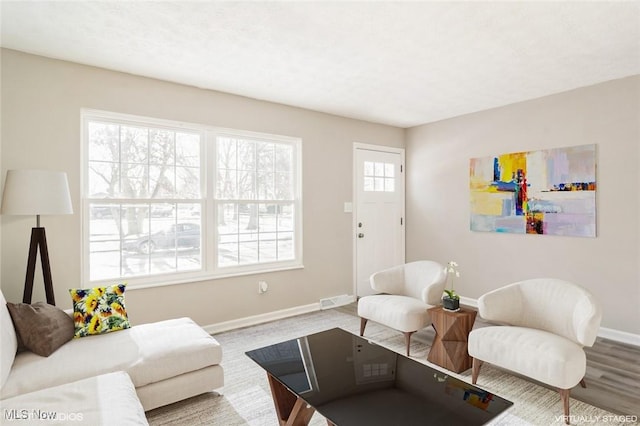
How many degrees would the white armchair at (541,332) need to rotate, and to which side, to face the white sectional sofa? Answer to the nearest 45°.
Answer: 0° — it already faces it

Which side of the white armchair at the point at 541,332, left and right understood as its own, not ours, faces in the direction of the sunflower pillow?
front

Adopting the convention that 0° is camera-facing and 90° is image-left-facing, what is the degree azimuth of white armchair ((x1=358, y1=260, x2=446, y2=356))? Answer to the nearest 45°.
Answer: approximately 45°

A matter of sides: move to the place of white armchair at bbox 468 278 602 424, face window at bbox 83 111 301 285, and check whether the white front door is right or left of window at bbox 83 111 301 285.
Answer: right

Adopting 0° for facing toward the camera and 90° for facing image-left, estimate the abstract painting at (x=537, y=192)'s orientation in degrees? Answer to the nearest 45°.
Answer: approximately 45°

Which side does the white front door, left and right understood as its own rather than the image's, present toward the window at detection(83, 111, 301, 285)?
right

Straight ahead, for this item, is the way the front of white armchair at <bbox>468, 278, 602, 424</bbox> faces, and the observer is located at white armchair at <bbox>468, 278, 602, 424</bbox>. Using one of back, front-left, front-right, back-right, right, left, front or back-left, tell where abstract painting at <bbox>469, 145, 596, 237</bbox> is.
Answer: back-right

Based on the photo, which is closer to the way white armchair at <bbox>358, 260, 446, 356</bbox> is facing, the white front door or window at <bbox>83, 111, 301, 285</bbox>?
the window

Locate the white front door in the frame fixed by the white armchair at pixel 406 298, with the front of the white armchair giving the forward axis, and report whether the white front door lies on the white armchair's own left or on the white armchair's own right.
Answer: on the white armchair's own right

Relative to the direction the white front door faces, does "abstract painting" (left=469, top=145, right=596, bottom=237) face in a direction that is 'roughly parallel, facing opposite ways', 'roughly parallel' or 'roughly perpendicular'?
roughly perpendicular

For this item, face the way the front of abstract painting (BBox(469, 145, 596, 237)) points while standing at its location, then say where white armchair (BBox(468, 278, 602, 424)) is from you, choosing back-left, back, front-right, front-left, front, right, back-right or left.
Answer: front-left

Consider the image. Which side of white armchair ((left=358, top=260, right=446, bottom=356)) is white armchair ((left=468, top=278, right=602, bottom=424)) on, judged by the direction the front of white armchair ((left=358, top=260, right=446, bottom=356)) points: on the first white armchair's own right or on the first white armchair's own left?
on the first white armchair's own left

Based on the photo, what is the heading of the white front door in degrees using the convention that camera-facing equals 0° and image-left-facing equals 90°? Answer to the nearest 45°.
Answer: approximately 315°
